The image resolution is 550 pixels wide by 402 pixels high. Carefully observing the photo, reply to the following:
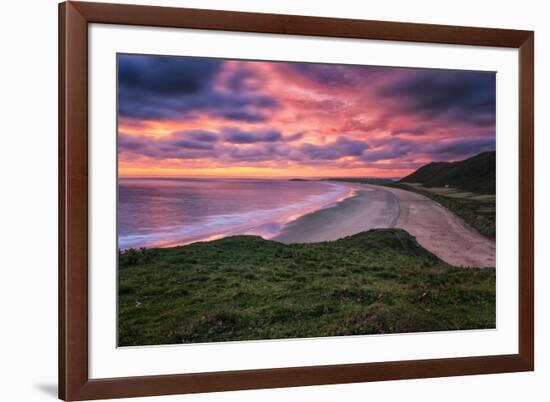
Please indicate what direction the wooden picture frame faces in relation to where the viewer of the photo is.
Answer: facing the viewer and to the right of the viewer
